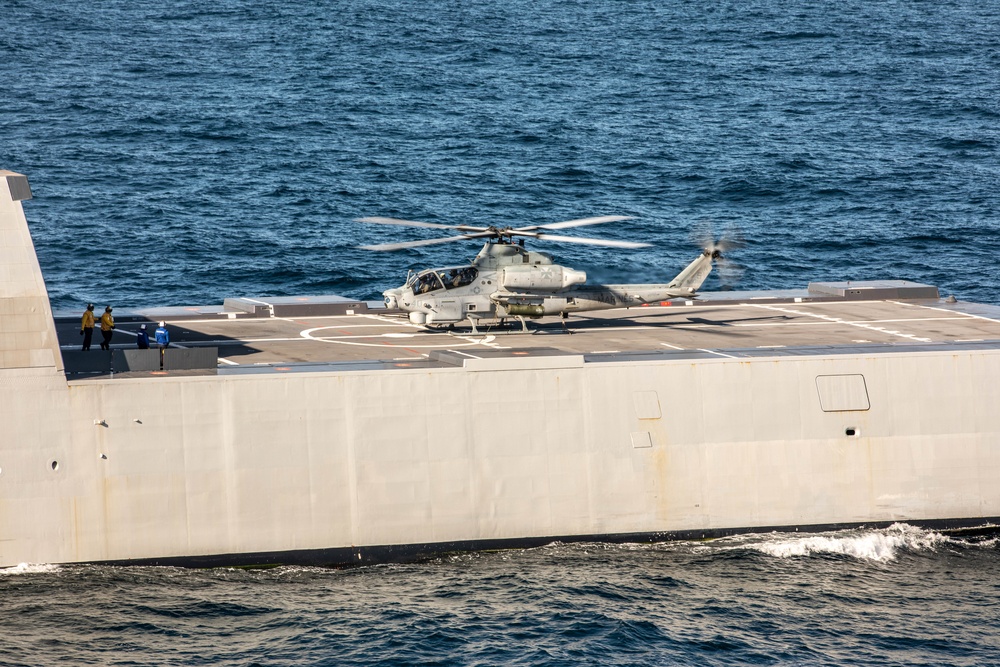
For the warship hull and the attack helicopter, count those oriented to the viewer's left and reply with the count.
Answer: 2

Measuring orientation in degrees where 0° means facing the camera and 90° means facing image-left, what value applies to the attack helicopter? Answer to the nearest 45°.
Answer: approximately 90°

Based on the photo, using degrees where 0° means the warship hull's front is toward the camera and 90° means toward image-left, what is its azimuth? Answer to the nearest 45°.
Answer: approximately 90°
